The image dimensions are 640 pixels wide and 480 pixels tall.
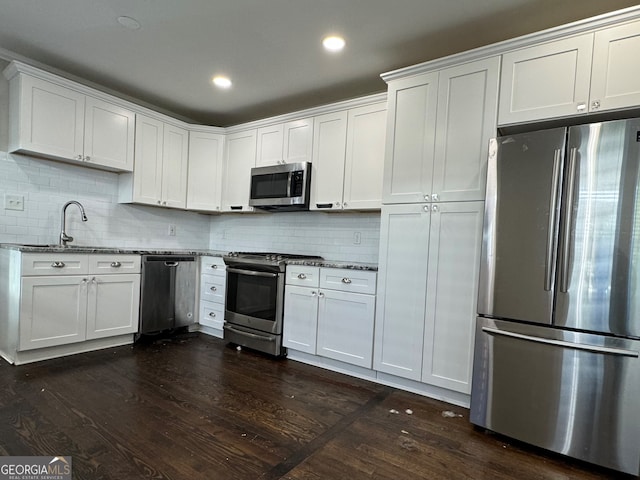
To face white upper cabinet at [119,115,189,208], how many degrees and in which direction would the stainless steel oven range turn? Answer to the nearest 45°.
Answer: approximately 90° to its right

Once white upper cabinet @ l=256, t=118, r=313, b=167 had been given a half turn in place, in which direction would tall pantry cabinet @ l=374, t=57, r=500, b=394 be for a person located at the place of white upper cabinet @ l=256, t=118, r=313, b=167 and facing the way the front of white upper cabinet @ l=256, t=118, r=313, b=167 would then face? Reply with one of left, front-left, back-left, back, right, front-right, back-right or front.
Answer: right

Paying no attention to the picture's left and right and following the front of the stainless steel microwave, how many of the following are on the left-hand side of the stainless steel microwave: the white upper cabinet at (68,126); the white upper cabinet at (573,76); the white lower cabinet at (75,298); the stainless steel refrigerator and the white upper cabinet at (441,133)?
3

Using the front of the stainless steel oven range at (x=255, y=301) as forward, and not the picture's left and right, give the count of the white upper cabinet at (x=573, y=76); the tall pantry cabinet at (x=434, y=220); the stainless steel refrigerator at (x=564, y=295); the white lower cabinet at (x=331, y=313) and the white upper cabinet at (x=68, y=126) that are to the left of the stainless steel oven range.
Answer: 4

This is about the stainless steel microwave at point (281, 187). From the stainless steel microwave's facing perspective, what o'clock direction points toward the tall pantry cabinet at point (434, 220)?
The tall pantry cabinet is roughly at 9 o'clock from the stainless steel microwave.

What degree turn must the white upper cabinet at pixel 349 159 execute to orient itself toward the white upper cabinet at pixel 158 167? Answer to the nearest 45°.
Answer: approximately 45° to its right

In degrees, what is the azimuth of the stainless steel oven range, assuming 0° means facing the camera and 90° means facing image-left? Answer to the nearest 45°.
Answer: approximately 45°

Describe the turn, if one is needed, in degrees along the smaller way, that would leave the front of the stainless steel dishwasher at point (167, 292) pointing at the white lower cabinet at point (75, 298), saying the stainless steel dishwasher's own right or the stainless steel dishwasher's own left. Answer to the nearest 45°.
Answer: approximately 90° to the stainless steel dishwasher's own right

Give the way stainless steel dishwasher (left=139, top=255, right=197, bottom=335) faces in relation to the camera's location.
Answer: facing the viewer and to the right of the viewer

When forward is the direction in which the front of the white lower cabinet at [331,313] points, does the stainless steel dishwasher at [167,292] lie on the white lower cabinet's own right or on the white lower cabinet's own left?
on the white lower cabinet's own right

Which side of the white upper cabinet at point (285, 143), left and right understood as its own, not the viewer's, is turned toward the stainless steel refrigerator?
left
